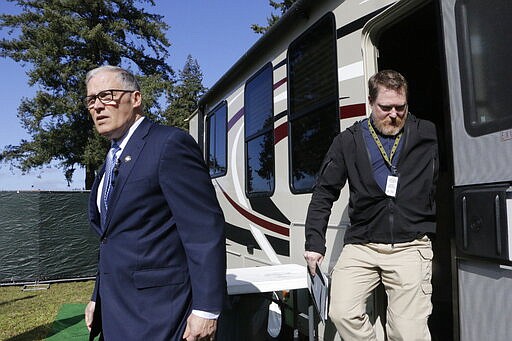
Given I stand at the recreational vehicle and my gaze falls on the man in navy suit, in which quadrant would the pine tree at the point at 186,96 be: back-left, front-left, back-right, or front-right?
back-right

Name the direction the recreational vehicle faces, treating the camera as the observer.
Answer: facing the viewer and to the right of the viewer

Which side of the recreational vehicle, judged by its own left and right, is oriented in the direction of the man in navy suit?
right

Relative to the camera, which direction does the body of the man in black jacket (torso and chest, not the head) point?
toward the camera

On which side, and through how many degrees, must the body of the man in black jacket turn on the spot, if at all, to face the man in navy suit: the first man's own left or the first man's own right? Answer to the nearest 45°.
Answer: approximately 45° to the first man's own right

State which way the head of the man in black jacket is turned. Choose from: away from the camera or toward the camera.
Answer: toward the camera

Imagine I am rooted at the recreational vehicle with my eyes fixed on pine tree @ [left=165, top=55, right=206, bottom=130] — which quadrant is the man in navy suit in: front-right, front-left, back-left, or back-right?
back-left

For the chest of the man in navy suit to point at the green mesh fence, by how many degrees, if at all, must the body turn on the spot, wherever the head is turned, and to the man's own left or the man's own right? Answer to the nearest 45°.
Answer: approximately 135° to the man's own right

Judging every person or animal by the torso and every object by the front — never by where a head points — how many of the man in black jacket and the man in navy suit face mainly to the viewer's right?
0

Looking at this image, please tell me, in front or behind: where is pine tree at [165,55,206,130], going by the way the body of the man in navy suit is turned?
behind

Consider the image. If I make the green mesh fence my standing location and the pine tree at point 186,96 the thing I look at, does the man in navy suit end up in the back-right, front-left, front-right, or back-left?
back-right

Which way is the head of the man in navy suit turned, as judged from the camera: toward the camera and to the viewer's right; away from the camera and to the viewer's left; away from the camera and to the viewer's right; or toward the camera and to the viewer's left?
toward the camera and to the viewer's left

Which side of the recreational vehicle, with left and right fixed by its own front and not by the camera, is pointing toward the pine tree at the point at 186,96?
back
